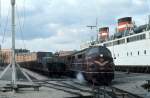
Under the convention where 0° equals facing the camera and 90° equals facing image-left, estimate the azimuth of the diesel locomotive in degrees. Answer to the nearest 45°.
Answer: approximately 315°
